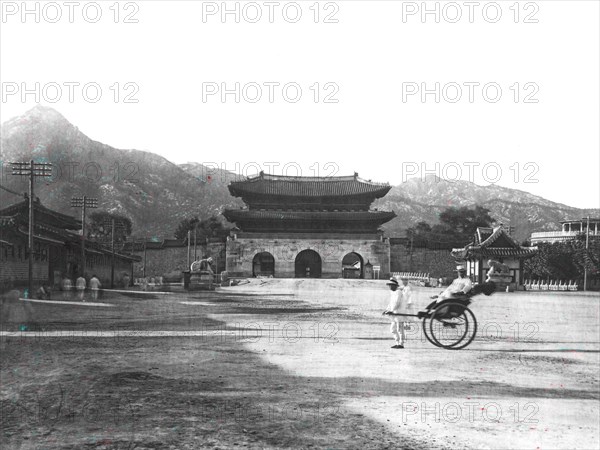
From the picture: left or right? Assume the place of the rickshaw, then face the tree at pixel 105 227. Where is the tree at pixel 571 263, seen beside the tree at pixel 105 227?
right

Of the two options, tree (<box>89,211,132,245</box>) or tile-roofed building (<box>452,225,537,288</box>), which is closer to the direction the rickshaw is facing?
the tree

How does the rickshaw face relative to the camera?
to the viewer's left
